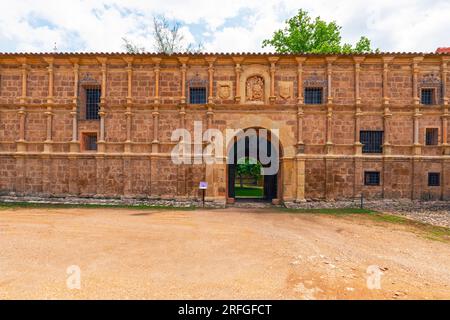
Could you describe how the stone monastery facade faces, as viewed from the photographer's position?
facing the viewer

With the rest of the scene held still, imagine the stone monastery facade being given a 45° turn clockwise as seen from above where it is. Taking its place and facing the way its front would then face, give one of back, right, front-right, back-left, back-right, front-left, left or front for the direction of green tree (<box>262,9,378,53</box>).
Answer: back
